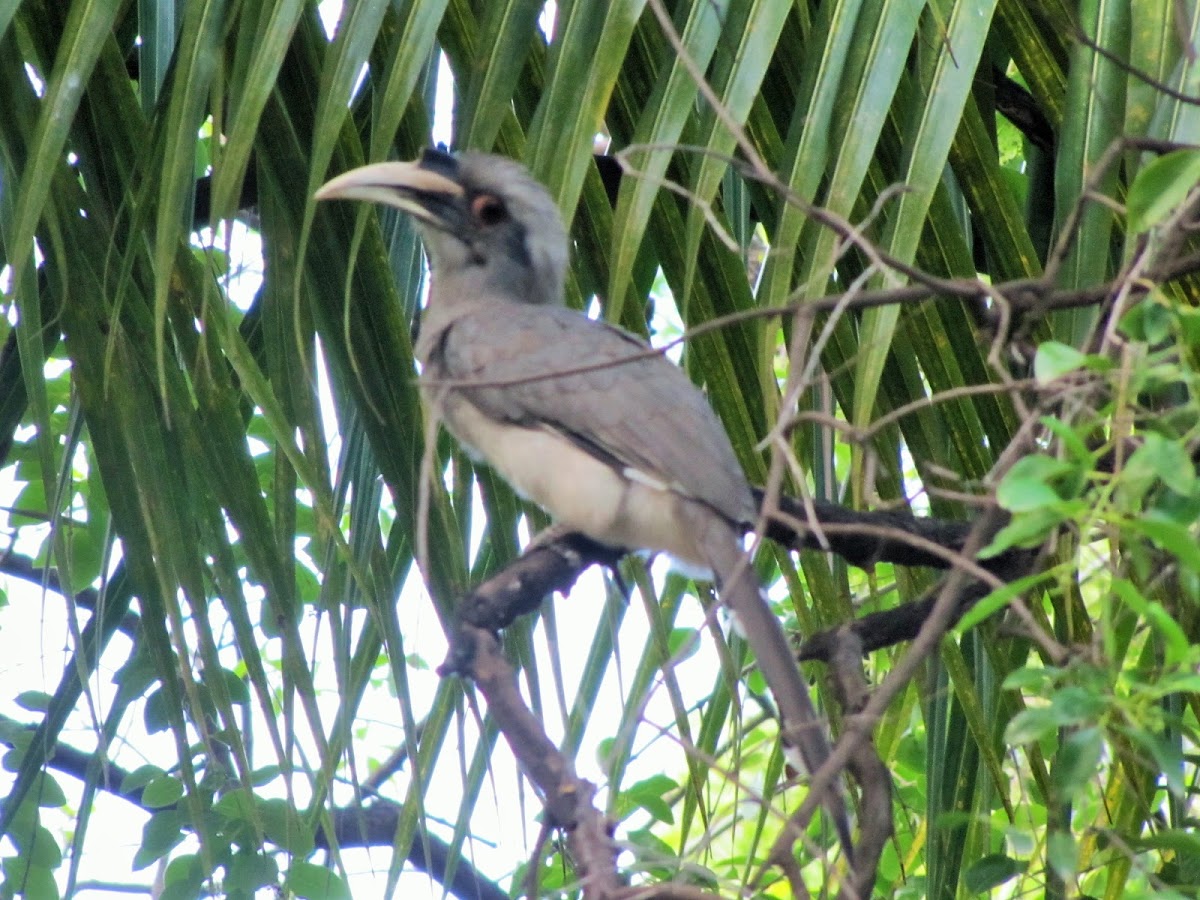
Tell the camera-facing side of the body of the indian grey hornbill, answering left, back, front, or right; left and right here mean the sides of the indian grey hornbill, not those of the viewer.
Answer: left
